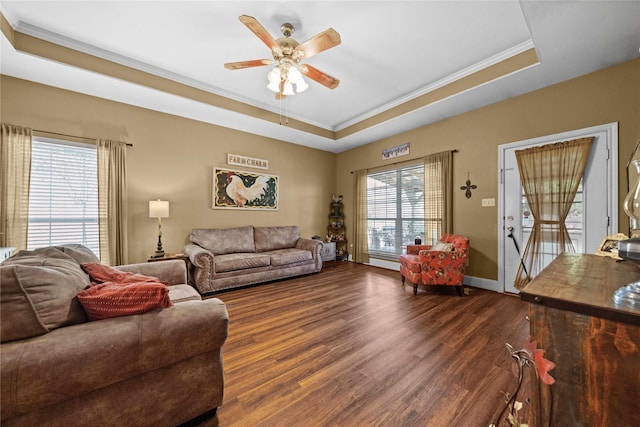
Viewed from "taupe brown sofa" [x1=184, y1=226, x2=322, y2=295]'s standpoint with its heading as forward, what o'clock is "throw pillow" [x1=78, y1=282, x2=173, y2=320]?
The throw pillow is roughly at 2 o'clock from the taupe brown sofa.

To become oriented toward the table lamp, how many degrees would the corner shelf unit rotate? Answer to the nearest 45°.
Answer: approximately 45° to its right

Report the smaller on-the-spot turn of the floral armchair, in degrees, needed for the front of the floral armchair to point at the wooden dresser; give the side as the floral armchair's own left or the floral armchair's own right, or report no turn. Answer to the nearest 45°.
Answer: approximately 90° to the floral armchair's own left
